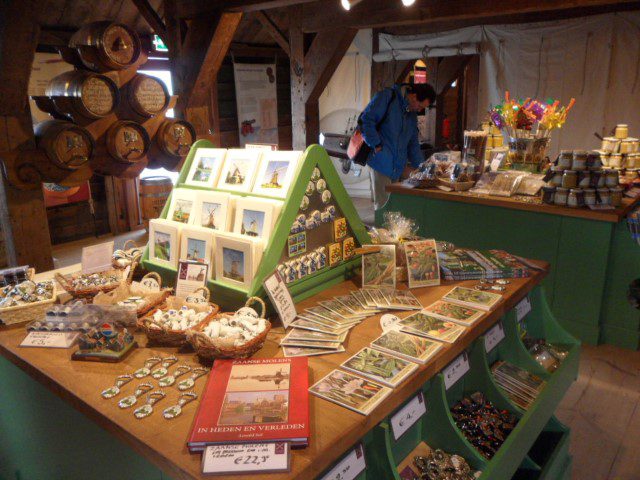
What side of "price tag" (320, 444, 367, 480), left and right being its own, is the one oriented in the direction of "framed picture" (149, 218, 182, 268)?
back

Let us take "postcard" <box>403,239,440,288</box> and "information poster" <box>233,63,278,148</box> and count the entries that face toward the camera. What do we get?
2

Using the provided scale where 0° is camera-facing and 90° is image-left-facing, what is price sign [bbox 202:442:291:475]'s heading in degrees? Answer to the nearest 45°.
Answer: approximately 0°

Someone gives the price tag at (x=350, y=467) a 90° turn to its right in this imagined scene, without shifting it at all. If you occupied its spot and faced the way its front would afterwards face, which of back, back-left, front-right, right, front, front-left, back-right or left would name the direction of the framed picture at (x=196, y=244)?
right

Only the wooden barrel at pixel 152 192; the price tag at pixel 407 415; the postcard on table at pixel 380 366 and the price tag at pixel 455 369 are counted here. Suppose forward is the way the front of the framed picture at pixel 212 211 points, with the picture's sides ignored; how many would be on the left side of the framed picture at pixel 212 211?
3

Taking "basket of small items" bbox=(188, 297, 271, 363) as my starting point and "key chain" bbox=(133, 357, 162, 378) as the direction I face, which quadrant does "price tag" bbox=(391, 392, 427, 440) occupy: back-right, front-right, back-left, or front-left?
back-left

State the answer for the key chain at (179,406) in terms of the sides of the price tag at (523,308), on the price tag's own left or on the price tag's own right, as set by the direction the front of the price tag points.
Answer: on the price tag's own right

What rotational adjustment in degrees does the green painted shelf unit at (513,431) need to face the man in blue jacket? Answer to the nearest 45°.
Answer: approximately 135° to its left

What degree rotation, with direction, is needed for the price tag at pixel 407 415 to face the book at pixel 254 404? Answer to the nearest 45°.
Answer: approximately 90° to its right
